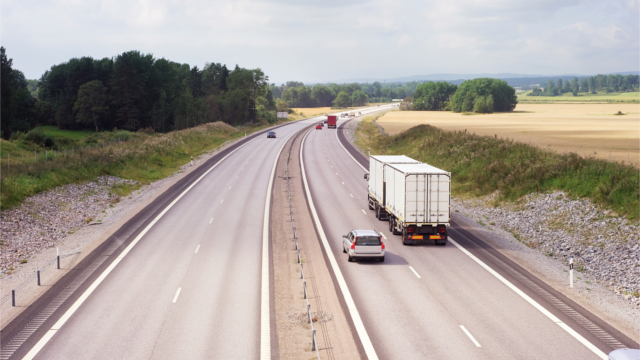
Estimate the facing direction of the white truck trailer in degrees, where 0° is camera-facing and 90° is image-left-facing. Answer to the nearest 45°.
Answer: approximately 180°

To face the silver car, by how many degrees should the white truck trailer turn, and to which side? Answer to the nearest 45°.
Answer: approximately 135° to its left
